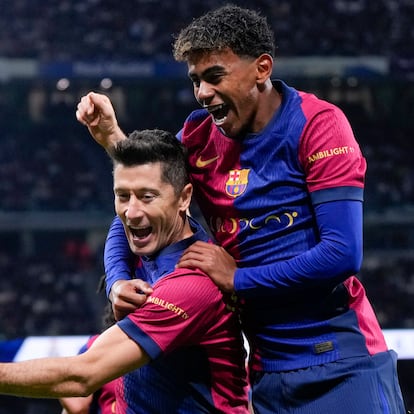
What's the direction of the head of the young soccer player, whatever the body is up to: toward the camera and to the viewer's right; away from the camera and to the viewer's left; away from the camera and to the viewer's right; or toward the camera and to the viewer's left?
toward the camera and to the viewer's left

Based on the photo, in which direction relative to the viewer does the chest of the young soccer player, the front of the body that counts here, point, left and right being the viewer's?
facing the viewer and to the left of the viewer

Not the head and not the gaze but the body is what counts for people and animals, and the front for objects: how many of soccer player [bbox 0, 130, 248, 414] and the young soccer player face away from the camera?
0
